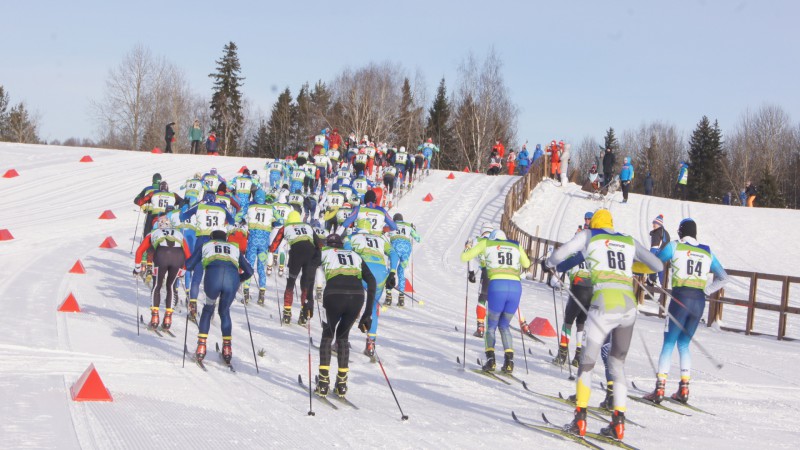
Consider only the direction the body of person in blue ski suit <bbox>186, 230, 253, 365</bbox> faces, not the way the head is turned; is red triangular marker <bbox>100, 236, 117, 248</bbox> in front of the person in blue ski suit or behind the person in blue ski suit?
in front

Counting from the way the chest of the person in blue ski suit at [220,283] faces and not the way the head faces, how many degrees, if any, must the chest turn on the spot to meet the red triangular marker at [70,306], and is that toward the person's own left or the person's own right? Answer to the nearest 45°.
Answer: approximately 45° to the person's own left

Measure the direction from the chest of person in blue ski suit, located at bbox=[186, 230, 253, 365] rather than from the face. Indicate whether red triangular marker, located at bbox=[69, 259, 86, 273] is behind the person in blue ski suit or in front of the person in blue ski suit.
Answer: in front

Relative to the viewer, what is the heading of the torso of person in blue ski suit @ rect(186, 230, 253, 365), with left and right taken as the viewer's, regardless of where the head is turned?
facing away from the viewer

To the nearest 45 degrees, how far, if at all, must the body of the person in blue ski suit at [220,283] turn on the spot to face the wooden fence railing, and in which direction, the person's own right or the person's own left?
approximately 45° to the person's own right

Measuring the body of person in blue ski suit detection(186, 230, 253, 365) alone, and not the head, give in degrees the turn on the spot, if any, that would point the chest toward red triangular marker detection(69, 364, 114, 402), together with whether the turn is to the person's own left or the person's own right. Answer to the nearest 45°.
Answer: approximately 135° to the person's own left

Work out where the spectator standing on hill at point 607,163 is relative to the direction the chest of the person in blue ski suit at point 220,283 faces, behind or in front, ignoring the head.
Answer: in front
